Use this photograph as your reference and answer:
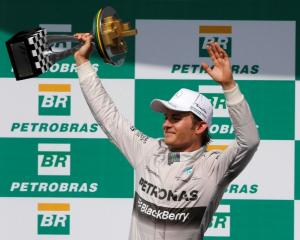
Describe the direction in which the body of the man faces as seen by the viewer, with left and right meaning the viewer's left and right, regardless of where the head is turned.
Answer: facing the viewer and to the left of the viewer
